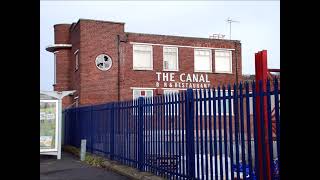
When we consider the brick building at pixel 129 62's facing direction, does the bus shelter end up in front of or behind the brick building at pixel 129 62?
in front

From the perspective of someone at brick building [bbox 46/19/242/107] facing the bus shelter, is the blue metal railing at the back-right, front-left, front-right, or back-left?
front-left

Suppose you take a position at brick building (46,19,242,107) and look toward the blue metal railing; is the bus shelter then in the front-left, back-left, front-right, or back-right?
front-right

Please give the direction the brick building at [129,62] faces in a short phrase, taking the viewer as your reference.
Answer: facing the viewer and to the left of the viewer
